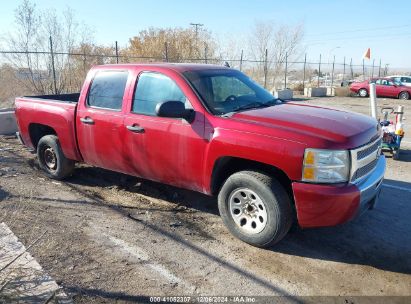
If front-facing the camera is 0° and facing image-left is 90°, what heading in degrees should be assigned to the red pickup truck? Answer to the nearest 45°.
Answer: approximately 315°
